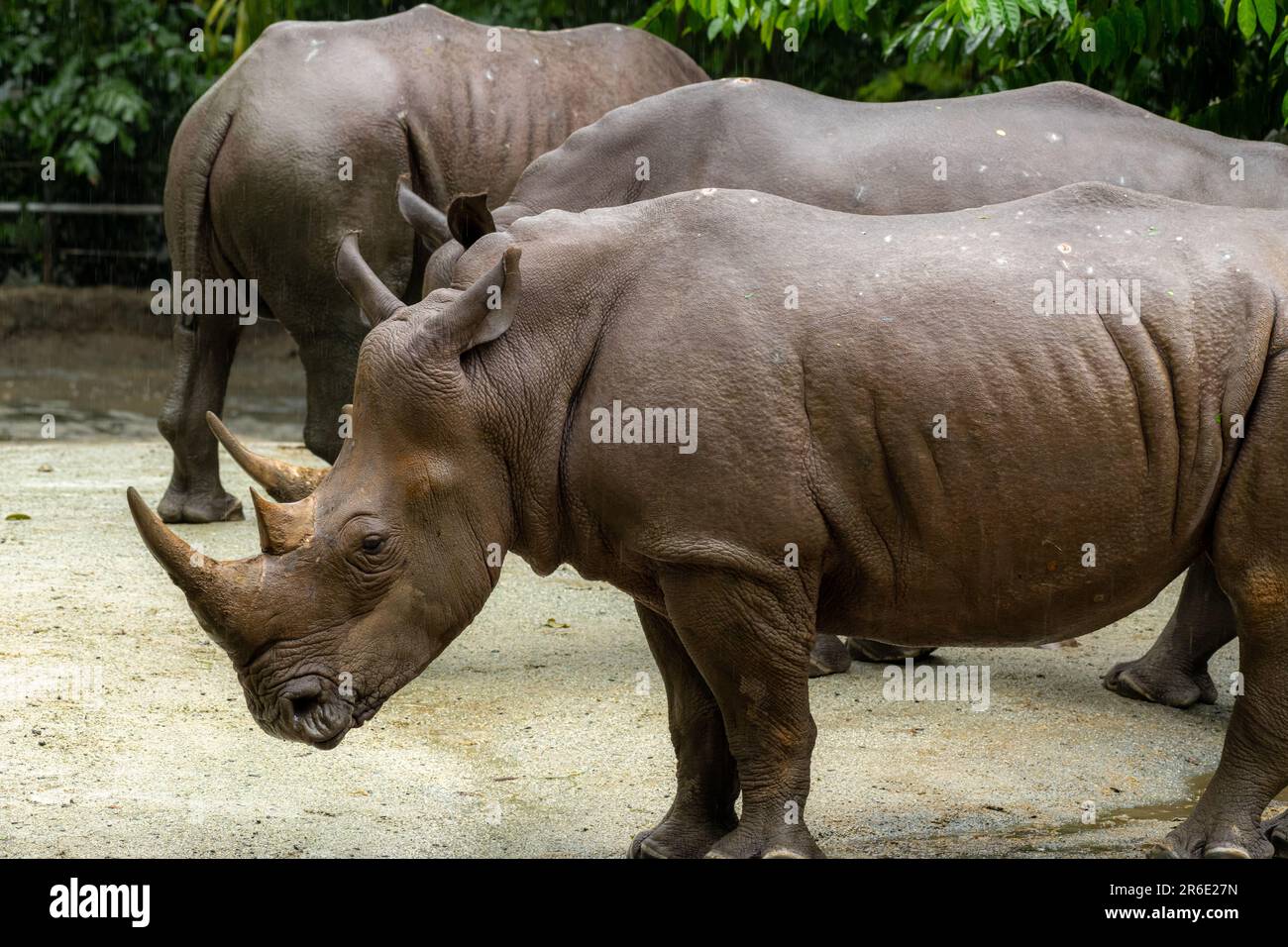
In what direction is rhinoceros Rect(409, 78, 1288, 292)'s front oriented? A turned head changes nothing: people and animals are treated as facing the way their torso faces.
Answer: to the viewer's left

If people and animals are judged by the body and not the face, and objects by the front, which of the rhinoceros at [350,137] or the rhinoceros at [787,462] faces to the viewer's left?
the rhinoceros at [787,462]

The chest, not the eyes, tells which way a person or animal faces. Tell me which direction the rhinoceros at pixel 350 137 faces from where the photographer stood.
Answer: facing away from the viewer and to the right of the viewer

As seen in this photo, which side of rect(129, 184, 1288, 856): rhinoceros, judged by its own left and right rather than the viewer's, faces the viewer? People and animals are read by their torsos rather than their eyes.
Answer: left

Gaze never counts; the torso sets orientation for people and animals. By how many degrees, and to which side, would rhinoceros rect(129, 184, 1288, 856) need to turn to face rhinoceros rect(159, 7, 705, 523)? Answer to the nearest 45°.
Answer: approximately 45° to its right

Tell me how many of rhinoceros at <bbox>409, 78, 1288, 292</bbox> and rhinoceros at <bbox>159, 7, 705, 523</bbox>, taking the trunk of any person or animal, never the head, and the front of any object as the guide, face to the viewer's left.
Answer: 1

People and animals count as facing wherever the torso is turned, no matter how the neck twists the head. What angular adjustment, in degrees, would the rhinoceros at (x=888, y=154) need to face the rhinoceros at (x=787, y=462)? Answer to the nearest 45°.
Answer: approximately 90° to its left

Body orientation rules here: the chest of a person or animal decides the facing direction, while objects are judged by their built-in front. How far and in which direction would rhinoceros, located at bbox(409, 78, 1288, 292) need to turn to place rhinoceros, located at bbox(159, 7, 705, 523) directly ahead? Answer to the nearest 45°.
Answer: approximately 45° to its right

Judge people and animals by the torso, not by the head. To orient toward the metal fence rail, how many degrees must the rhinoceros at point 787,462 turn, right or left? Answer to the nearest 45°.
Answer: approximately 45° to its right

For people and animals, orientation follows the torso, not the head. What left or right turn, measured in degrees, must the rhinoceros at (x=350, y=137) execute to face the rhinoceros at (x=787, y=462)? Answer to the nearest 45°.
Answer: approximately 135° to its right

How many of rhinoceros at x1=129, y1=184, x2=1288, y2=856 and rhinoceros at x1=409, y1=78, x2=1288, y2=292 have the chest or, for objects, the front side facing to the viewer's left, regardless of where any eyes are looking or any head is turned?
2
